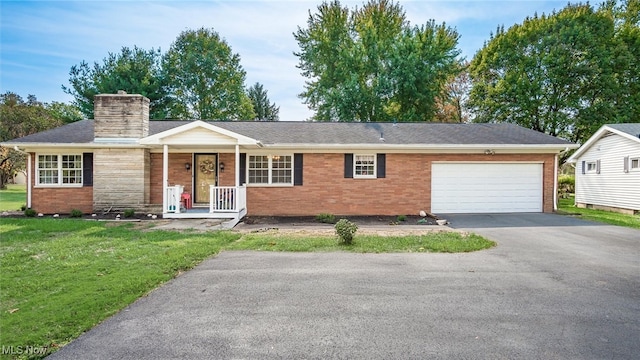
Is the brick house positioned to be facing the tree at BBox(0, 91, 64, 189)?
no

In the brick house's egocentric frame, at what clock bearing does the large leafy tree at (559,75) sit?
The large leafy tree is roughly at 8 o'clock from the brick house.

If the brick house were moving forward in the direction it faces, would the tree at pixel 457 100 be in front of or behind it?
behind

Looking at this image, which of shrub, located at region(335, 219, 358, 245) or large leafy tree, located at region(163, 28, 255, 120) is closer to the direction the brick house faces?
the shrub

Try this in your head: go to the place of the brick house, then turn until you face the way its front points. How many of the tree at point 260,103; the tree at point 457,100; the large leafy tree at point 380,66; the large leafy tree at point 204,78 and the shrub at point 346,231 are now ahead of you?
1

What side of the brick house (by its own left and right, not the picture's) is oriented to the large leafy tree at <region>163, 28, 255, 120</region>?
back

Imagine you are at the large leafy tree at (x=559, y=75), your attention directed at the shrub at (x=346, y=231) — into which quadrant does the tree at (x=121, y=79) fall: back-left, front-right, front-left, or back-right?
front-right

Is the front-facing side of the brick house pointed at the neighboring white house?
no

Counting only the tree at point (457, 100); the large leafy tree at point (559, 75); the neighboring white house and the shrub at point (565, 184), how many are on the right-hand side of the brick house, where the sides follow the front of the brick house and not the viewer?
0

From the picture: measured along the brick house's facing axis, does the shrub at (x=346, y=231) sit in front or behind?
in front

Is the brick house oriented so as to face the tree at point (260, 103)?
no

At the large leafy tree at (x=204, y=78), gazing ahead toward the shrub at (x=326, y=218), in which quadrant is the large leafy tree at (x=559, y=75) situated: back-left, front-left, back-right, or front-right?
front-left

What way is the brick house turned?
toward the camera
